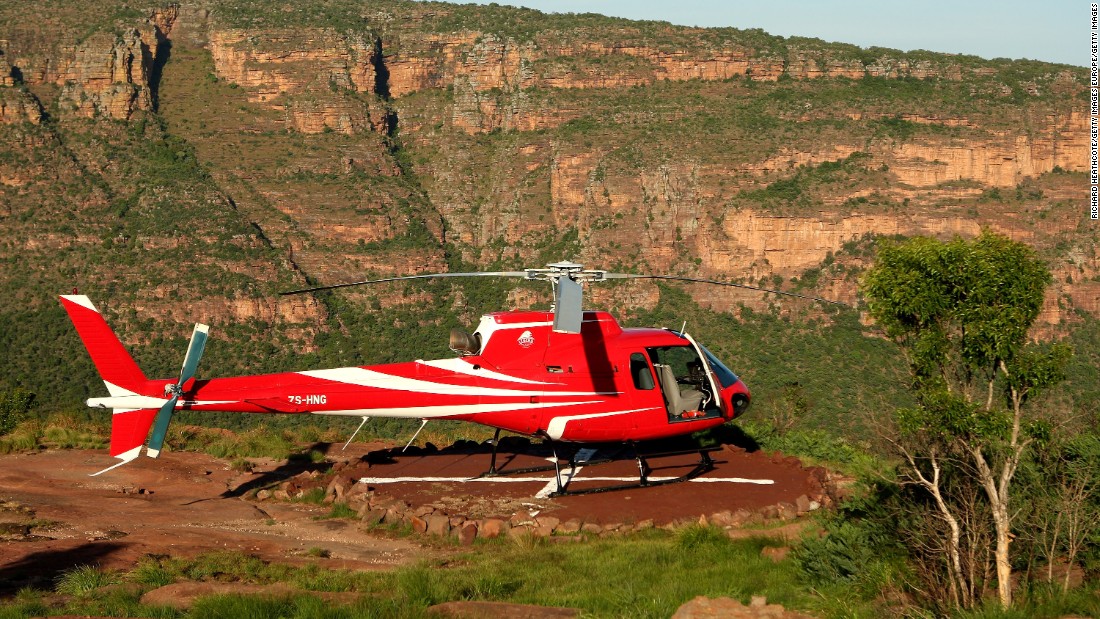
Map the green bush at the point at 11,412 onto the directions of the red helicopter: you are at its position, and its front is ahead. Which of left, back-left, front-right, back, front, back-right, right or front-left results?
back-left

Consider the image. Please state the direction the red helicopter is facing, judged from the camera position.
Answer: facing to the right of the viewer

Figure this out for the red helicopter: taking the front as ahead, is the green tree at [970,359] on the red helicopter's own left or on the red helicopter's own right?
on the red helicopter's own right
